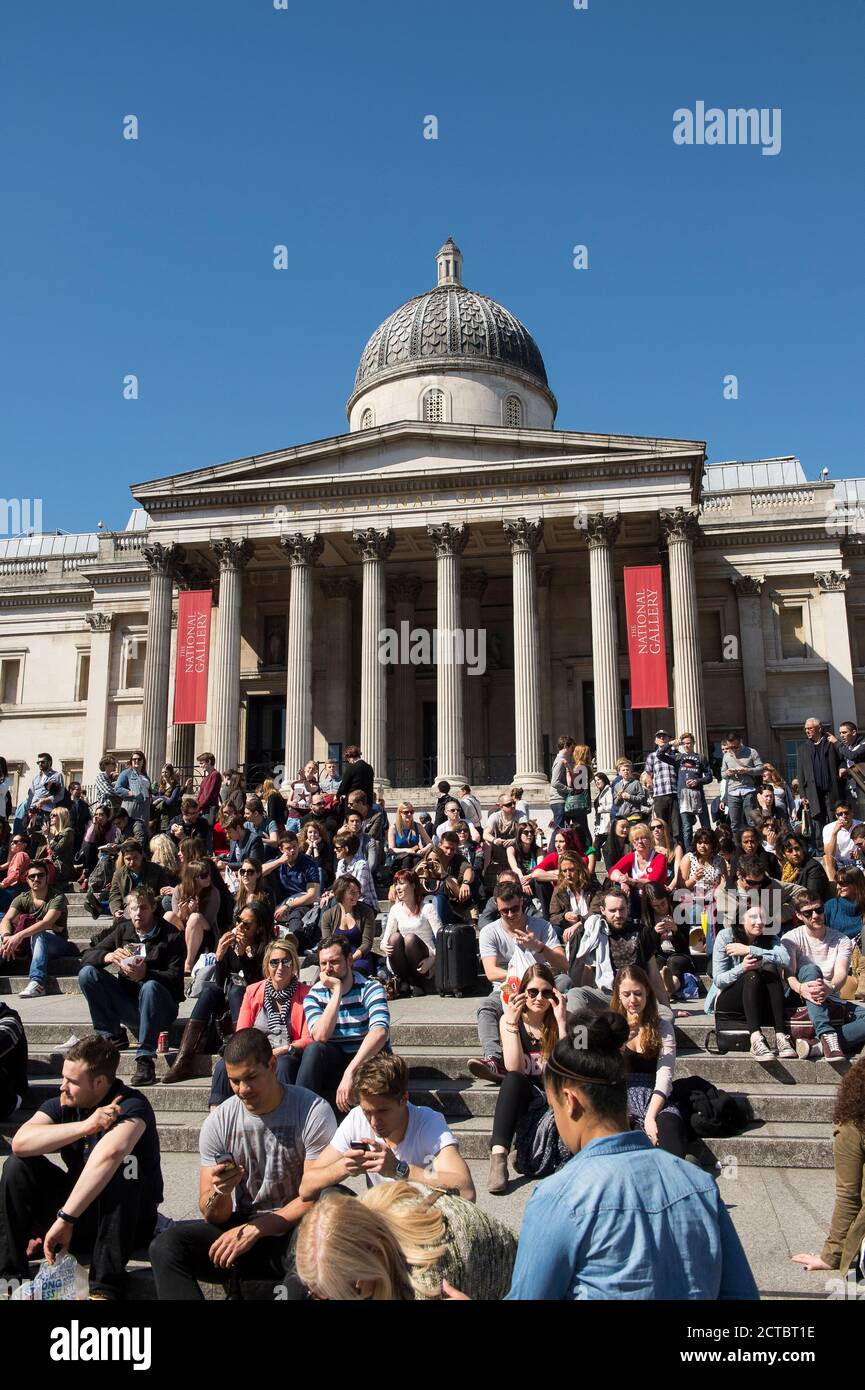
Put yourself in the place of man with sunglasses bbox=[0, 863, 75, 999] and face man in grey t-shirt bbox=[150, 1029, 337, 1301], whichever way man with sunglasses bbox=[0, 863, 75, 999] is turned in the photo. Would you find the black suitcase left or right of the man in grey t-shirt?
left

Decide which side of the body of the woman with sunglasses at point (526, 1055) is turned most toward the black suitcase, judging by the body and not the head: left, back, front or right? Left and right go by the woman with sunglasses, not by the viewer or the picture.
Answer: back

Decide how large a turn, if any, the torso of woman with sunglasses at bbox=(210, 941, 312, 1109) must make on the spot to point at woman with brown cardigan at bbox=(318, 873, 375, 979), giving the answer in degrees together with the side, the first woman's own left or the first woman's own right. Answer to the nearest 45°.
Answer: approximately 180°

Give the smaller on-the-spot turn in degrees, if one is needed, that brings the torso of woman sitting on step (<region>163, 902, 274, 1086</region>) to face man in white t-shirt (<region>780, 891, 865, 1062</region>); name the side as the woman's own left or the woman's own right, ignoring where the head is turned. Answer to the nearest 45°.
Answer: approximately 135° to the woman's own left

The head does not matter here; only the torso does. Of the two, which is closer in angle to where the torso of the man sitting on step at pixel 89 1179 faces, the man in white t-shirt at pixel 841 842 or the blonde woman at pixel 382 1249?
the blonde woman

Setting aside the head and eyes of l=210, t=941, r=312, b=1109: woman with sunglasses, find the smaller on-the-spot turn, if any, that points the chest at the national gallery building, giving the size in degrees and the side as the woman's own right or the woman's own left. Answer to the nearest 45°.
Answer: approximately 180°

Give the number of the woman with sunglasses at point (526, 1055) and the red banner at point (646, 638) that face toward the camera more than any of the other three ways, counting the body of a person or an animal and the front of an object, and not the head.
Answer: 2

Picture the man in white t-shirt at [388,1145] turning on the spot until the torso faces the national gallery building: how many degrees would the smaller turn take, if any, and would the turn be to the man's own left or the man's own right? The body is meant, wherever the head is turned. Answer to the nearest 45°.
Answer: approximately 180°
